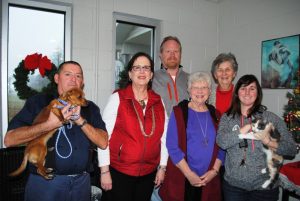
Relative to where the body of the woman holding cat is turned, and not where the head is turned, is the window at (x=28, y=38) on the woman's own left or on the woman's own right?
on the woman's own right

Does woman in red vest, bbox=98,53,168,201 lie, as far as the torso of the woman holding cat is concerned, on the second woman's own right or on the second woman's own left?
on the second woman's own right

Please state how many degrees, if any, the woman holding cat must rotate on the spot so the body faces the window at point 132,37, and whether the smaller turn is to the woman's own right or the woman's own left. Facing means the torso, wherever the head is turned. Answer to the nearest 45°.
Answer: approximately 135° to the woman's own right

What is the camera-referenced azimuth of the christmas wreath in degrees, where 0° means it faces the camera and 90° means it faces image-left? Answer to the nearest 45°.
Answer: approximately 0°

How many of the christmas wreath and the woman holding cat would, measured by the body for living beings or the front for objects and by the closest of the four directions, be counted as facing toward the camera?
2

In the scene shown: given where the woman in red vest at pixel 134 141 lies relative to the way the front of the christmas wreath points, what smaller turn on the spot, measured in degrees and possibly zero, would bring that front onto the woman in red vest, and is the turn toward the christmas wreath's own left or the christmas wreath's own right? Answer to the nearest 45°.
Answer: approximately 45° to the christmas wreath's own left

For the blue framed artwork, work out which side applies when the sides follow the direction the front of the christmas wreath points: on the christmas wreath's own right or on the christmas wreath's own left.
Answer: on the christmas wreath's own left

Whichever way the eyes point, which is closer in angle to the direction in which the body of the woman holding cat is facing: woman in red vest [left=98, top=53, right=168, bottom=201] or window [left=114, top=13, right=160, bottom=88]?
the woman in red vest

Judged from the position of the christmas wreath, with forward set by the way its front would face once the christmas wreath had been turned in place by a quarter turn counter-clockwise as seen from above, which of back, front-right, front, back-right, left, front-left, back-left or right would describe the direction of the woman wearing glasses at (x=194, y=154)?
front-right
